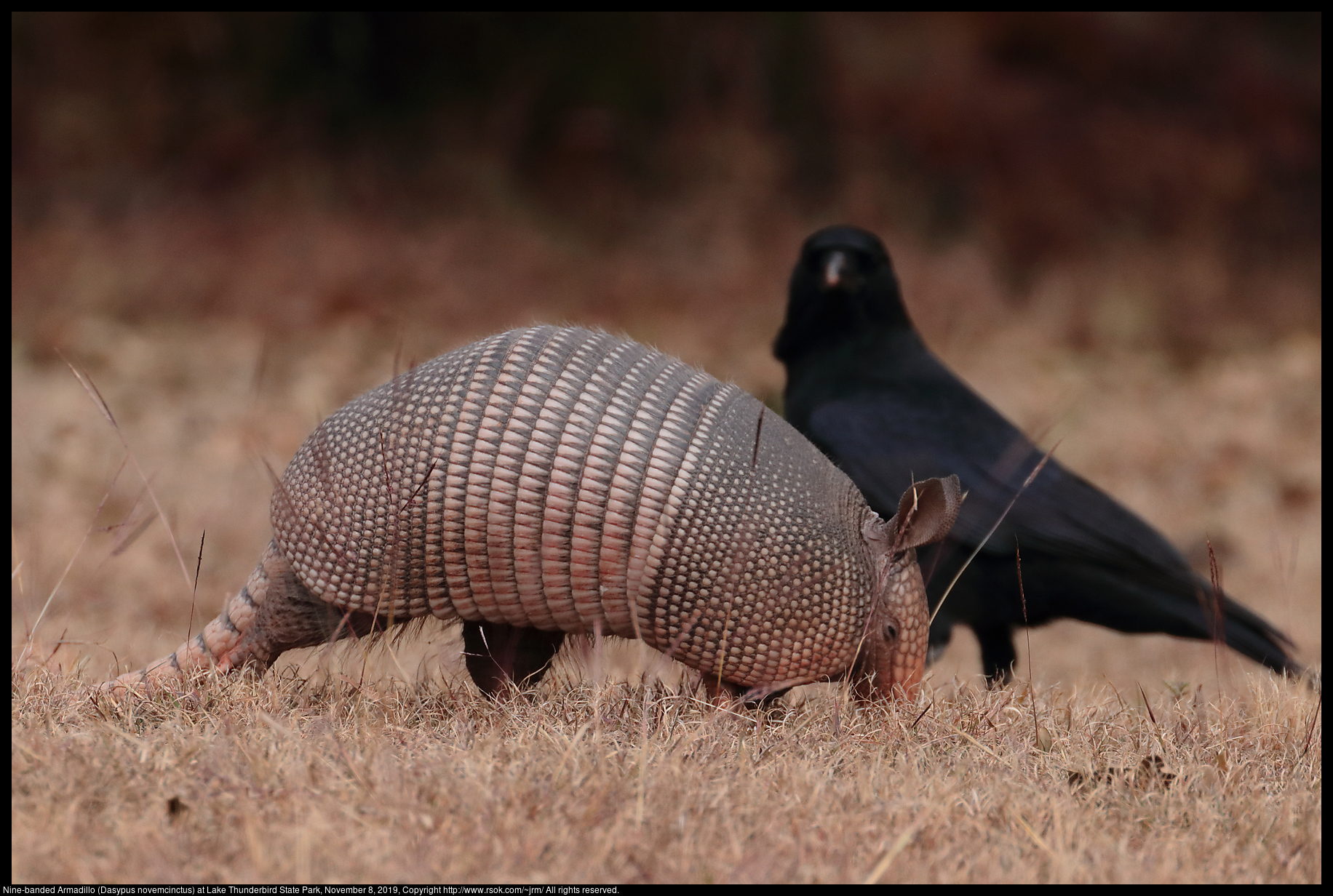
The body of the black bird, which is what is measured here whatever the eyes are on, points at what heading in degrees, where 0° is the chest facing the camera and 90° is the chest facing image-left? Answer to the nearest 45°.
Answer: approximately 90°

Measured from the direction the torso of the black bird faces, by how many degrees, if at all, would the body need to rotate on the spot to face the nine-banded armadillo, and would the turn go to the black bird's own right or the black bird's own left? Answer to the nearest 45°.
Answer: approximately 45° to the black bird's own left

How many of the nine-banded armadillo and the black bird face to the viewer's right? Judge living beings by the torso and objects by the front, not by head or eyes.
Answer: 1

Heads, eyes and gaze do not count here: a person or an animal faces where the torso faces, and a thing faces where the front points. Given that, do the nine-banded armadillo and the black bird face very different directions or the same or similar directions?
very different directions

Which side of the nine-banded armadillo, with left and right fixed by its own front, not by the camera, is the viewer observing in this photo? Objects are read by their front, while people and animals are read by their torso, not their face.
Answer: right
